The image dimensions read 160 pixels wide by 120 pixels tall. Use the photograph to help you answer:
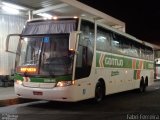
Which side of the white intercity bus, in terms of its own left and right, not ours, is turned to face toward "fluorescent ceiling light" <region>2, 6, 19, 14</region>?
right

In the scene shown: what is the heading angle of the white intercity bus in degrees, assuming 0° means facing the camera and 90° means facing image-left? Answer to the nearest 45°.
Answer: approximately 45°
